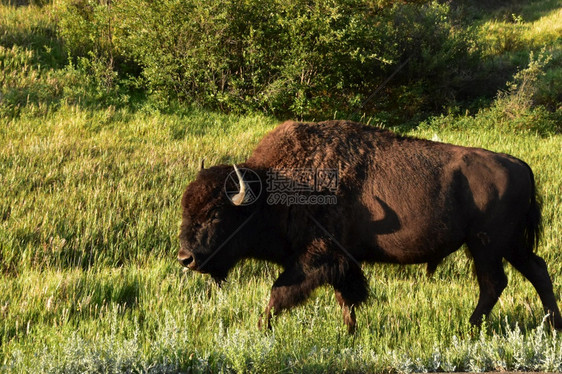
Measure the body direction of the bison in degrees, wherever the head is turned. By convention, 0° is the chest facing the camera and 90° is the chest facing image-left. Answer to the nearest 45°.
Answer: approximately 90°

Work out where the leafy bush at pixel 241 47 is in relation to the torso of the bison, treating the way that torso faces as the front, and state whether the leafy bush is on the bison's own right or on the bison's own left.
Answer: on the bison's own right
